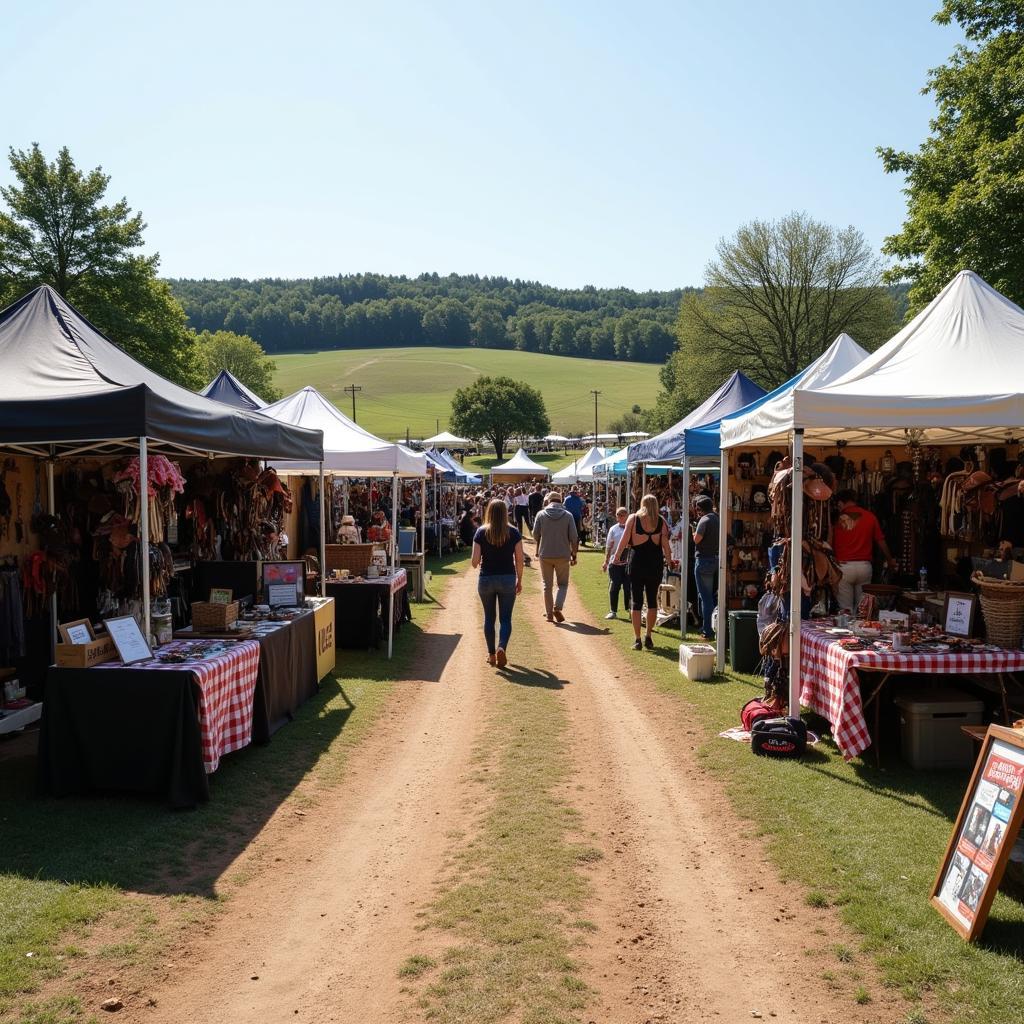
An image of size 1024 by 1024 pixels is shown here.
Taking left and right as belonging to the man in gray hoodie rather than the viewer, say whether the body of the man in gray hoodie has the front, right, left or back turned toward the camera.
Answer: back

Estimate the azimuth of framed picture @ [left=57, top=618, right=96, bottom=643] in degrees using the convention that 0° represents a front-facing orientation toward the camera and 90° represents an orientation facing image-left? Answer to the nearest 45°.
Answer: approximately 0°

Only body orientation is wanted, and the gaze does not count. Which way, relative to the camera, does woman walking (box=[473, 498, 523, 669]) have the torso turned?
away from the camera

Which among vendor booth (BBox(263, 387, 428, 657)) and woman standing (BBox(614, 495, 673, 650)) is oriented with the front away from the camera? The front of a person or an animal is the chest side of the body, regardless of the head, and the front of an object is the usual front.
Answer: the woman standing

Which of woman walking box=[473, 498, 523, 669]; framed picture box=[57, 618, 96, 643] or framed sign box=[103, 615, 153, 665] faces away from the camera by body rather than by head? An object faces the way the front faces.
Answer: the woman walking

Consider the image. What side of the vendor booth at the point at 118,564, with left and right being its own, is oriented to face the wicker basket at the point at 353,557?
left

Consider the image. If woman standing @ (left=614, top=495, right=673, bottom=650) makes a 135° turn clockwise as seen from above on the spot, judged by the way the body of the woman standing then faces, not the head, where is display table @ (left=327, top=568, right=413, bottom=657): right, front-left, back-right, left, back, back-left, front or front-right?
back-right

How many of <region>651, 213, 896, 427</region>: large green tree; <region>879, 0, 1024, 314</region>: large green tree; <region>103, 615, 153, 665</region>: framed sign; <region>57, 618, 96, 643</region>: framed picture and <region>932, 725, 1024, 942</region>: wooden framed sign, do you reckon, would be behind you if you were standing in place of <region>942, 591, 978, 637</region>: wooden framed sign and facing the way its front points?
2

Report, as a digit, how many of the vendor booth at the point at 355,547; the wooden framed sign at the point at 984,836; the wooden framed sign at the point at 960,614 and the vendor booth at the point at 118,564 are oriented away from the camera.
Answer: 0

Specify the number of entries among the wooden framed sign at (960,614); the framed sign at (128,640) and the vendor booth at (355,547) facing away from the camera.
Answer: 0

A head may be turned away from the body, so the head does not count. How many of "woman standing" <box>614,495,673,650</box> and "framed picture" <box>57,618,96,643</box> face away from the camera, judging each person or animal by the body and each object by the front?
1

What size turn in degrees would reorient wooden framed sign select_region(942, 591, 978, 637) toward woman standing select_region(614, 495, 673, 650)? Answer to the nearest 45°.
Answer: approximately 135° to its right

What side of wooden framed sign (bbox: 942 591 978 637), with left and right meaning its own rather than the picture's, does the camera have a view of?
front

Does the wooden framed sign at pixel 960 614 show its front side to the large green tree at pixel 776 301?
no

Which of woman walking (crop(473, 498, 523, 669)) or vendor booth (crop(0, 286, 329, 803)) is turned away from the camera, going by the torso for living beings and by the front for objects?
the woman walking

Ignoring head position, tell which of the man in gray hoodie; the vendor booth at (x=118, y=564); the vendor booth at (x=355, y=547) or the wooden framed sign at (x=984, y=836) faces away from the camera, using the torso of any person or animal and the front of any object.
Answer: the man in gray hoodie

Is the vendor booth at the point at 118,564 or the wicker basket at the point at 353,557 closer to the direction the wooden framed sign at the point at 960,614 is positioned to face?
the vendor booth

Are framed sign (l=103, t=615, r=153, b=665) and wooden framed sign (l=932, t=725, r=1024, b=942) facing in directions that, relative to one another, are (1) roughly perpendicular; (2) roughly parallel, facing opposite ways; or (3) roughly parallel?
roughly perpendicular

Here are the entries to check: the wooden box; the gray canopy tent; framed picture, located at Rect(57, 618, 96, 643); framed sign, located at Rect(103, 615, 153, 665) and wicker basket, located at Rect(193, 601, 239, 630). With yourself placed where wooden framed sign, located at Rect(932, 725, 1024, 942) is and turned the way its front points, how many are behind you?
0

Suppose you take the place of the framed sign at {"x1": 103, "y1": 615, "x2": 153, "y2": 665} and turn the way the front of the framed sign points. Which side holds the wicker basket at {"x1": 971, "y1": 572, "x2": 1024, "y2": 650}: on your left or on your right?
on your left

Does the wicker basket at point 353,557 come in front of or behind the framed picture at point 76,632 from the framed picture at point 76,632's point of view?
behind

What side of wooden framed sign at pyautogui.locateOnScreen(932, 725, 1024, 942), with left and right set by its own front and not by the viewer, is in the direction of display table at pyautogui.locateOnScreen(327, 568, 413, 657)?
right

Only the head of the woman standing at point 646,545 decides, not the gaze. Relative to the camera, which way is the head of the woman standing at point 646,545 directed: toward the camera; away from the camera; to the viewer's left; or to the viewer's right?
away from the camera
